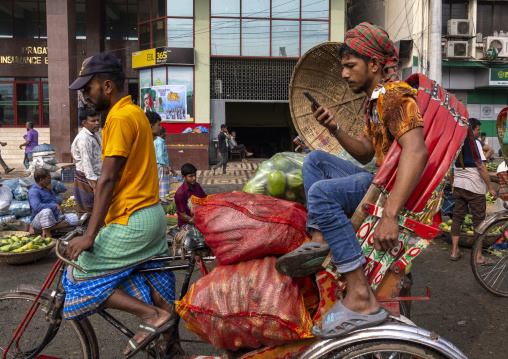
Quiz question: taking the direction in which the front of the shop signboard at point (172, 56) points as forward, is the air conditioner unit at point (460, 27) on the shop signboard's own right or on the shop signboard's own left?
on the shop signboard's own left

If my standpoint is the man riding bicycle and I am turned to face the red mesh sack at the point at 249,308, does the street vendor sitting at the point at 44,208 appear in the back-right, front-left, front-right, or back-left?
back-left

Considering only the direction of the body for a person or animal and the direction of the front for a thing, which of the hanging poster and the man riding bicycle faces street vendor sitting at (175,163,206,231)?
the hanging poster

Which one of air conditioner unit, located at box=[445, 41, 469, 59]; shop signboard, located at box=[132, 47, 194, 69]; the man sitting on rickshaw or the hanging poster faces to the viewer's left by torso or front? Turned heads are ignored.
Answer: the man sitting on rickshaw

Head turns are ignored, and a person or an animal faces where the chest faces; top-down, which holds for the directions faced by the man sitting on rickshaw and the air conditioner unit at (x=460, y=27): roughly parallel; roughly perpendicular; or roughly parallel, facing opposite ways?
roughly perpendicular

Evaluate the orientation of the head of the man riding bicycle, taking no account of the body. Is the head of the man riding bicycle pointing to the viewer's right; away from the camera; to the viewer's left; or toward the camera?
to the viewer's left

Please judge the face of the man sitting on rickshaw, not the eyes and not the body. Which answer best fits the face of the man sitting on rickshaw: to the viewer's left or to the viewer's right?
to the viewer's left

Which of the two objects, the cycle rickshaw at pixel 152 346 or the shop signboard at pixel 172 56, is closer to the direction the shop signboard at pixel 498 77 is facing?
the cycle rickshaw

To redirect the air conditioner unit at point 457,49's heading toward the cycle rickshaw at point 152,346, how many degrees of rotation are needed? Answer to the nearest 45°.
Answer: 0° — it already faces it

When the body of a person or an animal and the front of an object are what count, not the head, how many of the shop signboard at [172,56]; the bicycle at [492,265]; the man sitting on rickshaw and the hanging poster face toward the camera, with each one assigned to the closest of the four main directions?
2

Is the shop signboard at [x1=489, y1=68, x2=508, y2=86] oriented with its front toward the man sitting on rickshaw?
yes
